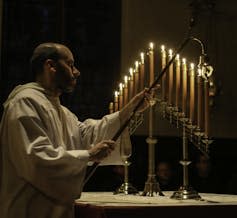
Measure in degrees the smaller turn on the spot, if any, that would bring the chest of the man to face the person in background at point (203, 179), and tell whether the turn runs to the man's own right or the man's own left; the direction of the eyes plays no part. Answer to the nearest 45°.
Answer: approximately 45° to the man's own left

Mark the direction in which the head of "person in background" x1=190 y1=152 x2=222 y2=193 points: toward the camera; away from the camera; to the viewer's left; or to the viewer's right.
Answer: toward the camera

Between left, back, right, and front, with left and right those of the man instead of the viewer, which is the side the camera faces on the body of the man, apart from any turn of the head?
right

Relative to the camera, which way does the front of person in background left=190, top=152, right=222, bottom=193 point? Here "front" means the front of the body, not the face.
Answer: toward the camera

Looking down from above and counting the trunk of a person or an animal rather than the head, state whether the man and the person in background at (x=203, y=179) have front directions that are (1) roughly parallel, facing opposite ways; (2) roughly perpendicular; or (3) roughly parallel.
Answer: roughly perpendicular

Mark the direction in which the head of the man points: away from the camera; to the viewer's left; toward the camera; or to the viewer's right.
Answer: to the viewer's right

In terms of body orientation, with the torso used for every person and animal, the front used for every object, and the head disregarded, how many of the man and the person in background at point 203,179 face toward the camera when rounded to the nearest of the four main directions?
1

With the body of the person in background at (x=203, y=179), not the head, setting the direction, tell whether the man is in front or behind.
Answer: in front
